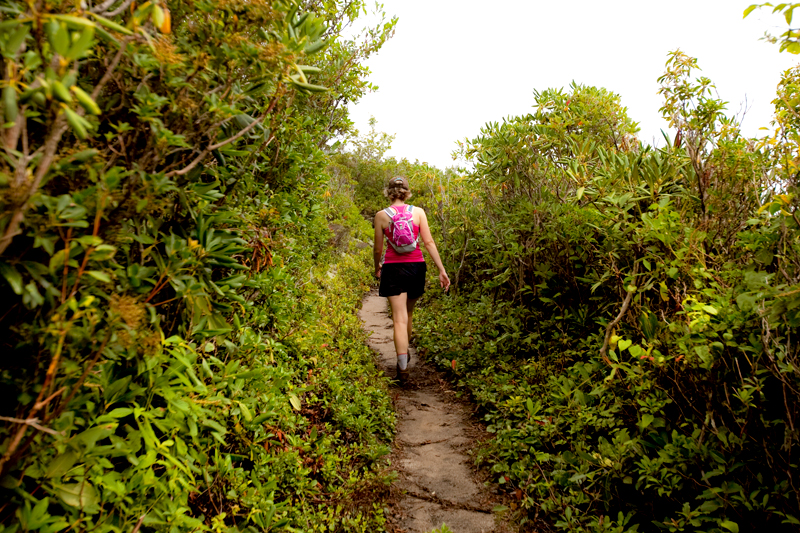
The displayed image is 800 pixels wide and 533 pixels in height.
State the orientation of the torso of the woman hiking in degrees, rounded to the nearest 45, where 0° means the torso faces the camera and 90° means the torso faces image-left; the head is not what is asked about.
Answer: approximately 180°

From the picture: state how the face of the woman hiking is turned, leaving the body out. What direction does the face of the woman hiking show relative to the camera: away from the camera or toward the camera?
away from the camera
